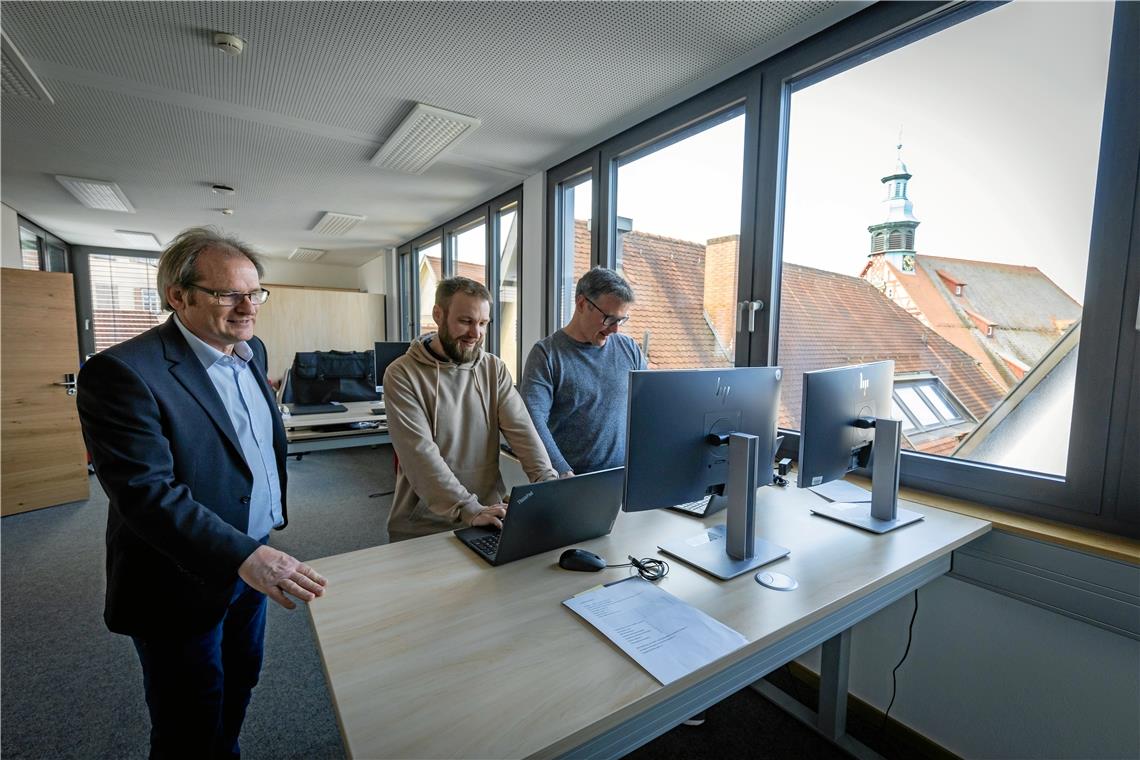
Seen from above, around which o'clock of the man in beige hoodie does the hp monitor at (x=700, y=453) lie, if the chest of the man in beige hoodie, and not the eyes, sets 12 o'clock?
The hp monitor is roughly at 12 o'clock from the man in beige hoodie.

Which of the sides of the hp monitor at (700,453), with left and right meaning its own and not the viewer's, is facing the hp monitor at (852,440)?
right

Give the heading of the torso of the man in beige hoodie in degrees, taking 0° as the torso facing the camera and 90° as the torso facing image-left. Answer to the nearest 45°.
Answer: approximately 315°

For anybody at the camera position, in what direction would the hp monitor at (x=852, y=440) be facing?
facing away from the viewer and to the left of the viewer

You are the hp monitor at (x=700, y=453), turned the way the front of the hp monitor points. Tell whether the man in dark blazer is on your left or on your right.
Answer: on your left

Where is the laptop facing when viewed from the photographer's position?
facing away from the viewer and to the left of the viewer

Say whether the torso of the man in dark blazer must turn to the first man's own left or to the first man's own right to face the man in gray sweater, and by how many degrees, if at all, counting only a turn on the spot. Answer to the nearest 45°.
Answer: approximately 45° to the first man's own left

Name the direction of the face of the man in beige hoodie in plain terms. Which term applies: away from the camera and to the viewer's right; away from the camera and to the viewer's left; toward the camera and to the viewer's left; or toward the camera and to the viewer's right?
toward the camera and to the viewer's right

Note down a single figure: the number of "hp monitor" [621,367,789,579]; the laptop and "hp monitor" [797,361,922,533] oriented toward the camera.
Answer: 0

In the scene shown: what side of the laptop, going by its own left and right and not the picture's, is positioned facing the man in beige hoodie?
front

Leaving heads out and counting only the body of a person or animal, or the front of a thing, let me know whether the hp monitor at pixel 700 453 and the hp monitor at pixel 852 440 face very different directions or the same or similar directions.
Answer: same or similar directions

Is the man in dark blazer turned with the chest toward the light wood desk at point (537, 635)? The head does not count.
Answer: yes

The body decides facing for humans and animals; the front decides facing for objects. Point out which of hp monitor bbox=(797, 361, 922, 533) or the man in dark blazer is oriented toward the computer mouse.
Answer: the man in dark blazer
